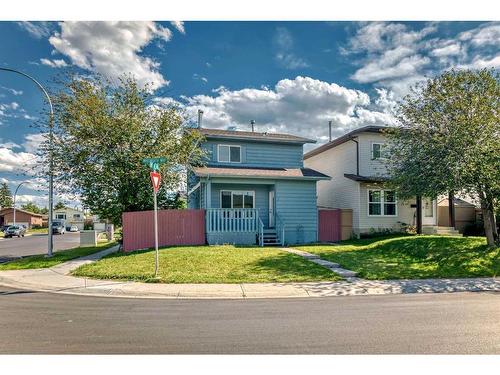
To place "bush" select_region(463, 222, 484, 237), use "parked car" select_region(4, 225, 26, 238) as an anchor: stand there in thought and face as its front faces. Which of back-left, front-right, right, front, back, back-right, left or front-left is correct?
left

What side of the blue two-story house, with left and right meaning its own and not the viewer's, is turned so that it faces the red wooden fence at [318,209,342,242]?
left

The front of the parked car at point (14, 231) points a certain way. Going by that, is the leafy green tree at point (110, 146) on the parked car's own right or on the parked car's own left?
on the parked car's own left

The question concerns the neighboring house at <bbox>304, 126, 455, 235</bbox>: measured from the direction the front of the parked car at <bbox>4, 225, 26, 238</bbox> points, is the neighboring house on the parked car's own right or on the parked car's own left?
on the parked car's own left

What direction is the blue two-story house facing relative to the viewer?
toward the camera

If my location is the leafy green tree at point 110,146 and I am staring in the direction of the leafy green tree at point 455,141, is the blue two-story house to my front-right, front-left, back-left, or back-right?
front-left

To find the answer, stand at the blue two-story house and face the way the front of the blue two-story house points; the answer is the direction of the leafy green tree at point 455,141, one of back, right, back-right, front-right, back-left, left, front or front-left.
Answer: front-left

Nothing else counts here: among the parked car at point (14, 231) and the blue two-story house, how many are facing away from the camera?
0

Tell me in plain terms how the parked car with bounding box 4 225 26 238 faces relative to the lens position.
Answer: facing the viewer and to the left of the viewer

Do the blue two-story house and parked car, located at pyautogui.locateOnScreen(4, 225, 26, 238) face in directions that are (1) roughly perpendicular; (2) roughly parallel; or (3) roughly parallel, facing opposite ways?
roughly parallel
